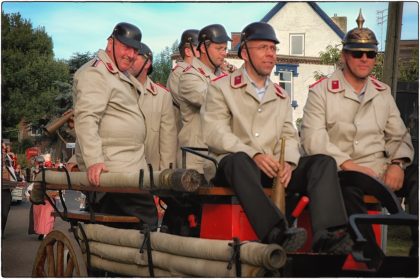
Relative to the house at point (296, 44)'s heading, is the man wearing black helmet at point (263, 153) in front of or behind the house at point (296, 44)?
in front

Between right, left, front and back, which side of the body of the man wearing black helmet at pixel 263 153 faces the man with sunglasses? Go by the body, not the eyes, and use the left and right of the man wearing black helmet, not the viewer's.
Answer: left

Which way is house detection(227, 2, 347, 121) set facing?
toward the camera

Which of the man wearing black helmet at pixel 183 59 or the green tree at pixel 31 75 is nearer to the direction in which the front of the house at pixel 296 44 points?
the man wearing black helmet

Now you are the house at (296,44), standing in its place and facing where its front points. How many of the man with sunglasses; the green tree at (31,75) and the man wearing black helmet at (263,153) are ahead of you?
2

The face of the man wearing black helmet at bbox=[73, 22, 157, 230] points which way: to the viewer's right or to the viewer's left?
to the viewer's right

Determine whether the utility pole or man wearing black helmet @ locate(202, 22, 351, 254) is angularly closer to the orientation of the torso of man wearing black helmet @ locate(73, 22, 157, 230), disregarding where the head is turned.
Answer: the man wearing black helmet

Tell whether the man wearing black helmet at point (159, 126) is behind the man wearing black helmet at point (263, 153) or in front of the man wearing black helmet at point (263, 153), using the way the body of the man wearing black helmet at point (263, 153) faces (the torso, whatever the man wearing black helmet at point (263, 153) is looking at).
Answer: behind

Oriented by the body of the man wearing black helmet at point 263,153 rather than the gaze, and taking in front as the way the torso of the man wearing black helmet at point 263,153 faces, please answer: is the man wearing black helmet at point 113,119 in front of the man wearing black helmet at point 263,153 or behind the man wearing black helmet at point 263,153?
behind

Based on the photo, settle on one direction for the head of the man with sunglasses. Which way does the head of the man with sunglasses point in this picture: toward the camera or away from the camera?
toward the camera

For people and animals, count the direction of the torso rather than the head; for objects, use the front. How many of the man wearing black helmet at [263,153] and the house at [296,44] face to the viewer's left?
0

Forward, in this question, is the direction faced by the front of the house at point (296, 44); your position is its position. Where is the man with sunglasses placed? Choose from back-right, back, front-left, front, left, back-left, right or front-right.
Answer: front
